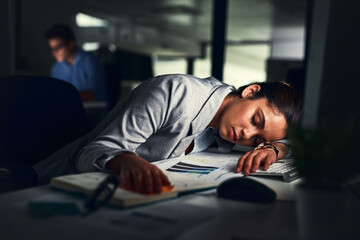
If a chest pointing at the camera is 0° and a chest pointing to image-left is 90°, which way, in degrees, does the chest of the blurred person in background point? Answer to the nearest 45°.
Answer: approximately 45°

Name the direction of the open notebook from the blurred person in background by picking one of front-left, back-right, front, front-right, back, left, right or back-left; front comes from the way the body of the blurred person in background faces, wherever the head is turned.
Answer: front-left

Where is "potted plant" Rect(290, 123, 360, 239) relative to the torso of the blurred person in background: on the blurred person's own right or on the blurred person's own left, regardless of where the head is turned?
on the blurred person's own left

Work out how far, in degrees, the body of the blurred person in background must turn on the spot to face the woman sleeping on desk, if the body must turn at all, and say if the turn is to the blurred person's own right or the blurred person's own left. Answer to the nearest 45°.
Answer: approximately 45° to the blurred person's own left

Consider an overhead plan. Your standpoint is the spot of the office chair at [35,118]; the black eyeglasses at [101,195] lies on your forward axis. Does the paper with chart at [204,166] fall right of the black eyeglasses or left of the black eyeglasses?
left

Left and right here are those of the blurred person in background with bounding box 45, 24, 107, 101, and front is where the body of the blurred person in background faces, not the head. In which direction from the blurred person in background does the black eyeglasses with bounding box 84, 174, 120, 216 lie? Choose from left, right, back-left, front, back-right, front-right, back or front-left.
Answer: front-left
